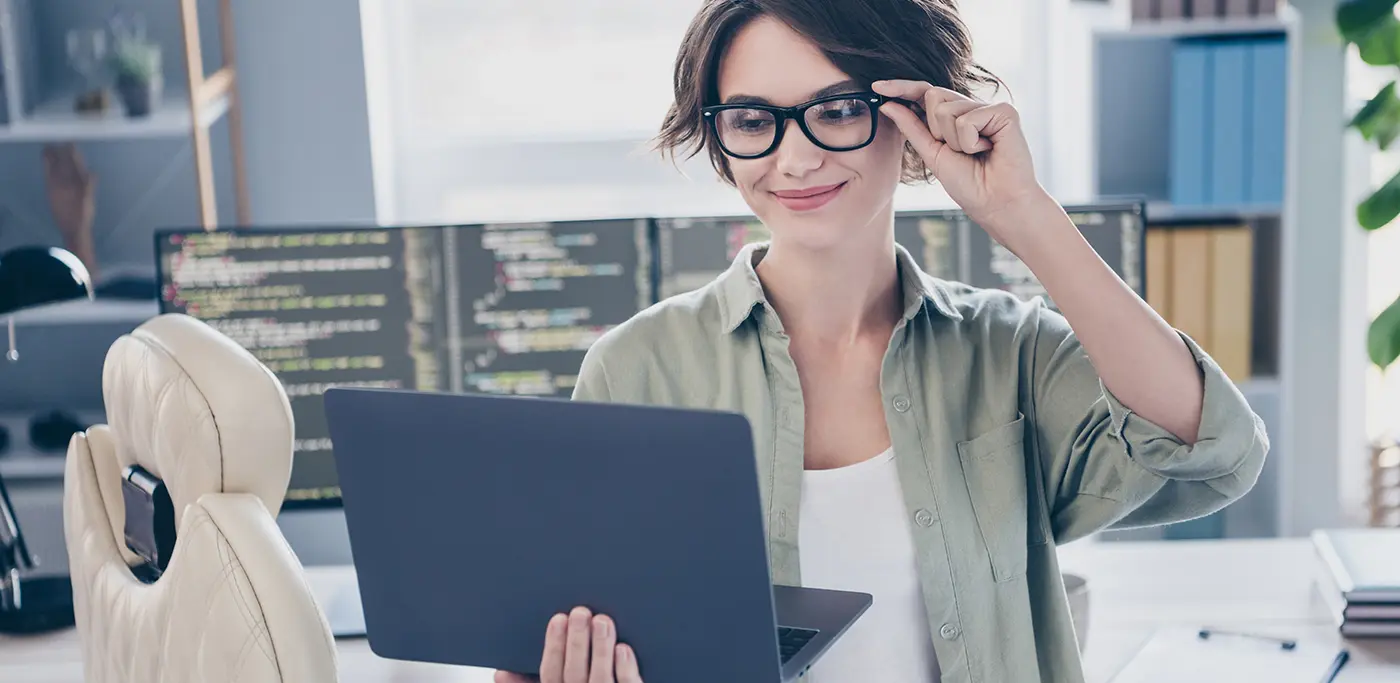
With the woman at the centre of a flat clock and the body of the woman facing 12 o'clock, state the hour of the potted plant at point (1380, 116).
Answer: The potted plant is roughly at 7 o'clock from the woman.

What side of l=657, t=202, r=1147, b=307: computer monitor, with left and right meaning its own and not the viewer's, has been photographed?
front

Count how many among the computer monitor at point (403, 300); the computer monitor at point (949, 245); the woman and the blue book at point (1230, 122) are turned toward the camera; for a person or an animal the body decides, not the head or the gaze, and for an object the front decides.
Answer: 4

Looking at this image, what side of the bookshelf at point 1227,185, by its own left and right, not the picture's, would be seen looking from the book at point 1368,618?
front

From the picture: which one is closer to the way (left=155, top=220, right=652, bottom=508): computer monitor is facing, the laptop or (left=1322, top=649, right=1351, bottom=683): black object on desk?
the laptop

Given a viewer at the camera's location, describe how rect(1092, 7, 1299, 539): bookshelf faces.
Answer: facing the viewer

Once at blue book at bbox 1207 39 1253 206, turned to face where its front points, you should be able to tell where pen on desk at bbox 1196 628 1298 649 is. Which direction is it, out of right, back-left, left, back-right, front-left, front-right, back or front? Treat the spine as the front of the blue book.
front

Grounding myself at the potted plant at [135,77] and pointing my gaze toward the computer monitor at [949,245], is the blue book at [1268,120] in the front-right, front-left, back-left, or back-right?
front-left

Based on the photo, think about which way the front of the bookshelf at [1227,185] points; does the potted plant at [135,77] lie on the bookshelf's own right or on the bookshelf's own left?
on the bookshelf's own right
